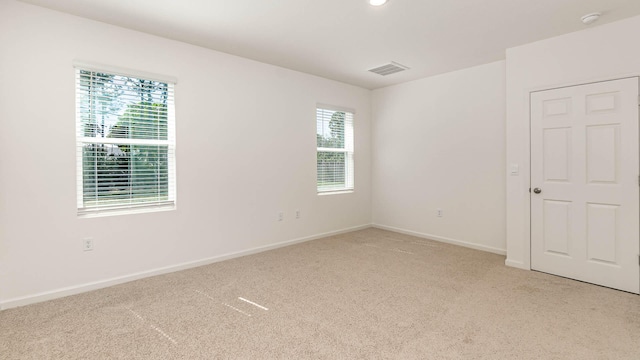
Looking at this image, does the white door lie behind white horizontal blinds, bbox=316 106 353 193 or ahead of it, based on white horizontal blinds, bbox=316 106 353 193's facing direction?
ahead

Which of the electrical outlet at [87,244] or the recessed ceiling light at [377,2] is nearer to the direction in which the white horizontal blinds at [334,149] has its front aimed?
the recessed ceiling light

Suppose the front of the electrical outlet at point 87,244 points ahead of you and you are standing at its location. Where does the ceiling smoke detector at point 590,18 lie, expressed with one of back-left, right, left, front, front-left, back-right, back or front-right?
front-left

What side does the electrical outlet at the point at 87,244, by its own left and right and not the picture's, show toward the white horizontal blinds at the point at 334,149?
left

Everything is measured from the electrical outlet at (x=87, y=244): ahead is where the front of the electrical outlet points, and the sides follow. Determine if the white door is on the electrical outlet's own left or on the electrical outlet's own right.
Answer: on the electrical outlet's own left

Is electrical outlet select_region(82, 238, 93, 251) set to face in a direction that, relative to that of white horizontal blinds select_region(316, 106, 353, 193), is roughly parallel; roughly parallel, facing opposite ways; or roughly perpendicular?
roughly parallel

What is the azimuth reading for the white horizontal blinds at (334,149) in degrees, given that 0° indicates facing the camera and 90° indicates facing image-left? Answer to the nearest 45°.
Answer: approximately 315°

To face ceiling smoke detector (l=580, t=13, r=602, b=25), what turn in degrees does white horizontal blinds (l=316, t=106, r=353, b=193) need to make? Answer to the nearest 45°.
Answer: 0° — it already faces it

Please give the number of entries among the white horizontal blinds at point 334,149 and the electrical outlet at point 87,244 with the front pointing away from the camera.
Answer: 0

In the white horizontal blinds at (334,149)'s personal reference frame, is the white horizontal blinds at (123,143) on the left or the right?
on its right

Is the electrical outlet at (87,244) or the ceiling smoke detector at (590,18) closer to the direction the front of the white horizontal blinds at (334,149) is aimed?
the ceiling smoke detector
